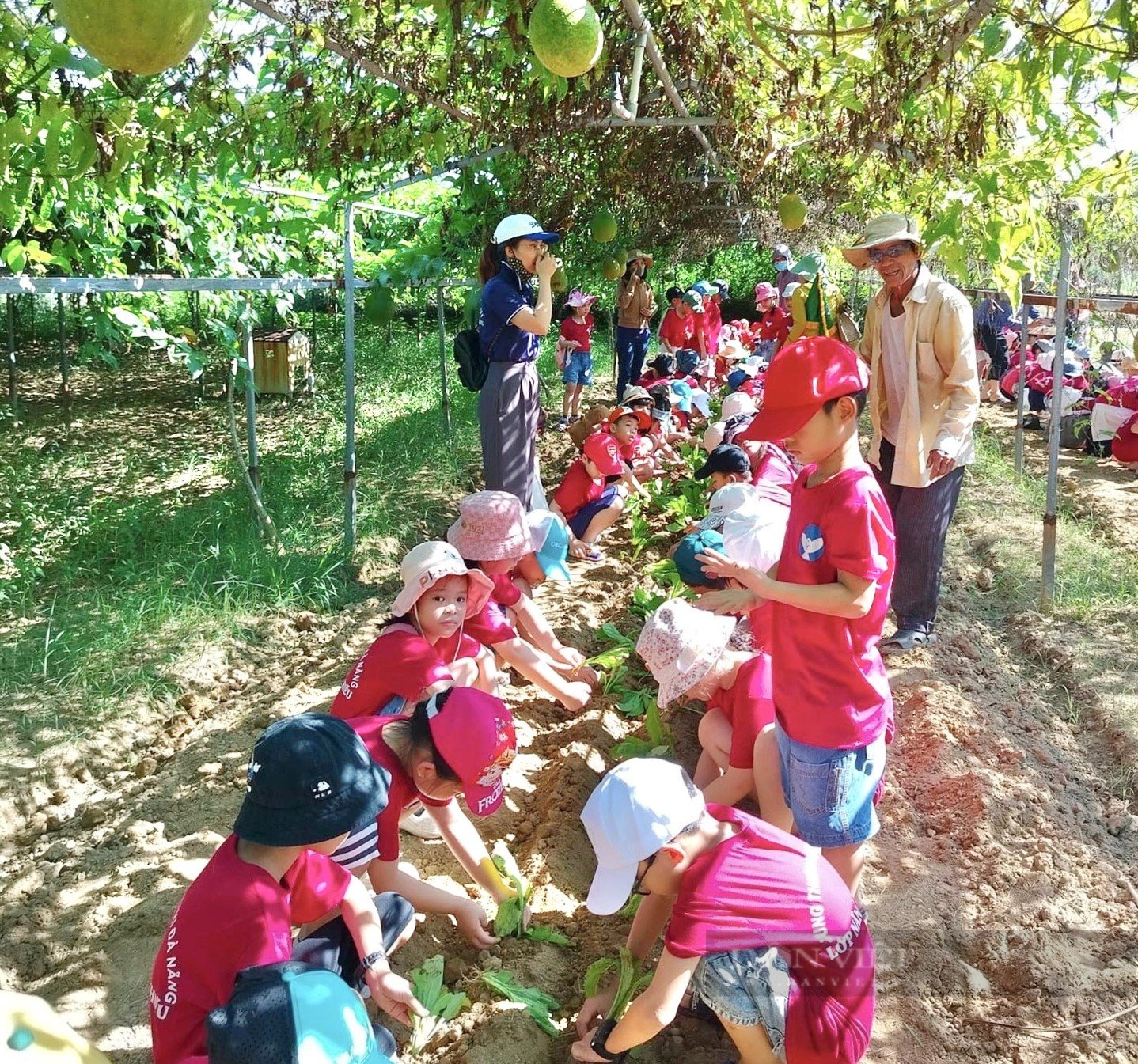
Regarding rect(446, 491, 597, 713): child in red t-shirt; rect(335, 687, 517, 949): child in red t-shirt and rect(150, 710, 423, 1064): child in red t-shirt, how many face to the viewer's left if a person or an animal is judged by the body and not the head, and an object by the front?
0

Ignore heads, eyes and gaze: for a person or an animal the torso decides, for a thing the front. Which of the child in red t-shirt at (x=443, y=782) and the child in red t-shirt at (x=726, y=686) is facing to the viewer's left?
the child in red t-shirt at (x=726, y=686)

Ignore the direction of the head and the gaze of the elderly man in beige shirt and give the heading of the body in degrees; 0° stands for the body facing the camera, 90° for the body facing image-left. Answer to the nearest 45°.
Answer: approximately 45°

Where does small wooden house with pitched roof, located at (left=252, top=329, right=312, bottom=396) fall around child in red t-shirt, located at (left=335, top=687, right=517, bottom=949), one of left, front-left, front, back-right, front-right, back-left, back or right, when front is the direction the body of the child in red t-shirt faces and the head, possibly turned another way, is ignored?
left

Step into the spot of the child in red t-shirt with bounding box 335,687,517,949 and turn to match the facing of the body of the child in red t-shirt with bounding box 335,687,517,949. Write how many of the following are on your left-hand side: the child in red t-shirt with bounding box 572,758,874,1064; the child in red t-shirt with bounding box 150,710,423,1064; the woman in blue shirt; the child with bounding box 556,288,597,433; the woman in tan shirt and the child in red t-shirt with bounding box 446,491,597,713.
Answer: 4

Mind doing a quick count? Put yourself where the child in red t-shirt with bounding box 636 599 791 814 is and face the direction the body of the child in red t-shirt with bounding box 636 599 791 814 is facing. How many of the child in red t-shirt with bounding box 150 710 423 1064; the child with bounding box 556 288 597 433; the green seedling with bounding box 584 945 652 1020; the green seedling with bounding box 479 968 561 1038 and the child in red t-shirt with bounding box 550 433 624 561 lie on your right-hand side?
2

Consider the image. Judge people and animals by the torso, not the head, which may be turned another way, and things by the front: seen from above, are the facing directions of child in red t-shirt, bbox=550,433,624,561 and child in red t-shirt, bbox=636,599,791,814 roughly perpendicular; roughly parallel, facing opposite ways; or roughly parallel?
roughly parallel, facing opposite ways

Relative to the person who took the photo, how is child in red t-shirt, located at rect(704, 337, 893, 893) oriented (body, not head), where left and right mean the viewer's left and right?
facing the viewer and to the left of the viewer

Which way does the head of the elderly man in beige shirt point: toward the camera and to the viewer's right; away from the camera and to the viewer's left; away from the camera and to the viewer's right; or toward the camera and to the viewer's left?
toward the camera and to the viewer's left

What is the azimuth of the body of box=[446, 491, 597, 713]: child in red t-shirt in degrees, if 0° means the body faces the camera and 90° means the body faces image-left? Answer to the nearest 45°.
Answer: approximately 315°

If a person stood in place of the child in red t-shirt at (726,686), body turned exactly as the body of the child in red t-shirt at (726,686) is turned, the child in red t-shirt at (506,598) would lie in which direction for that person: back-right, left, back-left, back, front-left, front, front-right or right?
front-right

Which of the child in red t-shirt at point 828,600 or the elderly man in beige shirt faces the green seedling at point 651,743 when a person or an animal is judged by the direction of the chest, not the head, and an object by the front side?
the elderly man in beige shirt

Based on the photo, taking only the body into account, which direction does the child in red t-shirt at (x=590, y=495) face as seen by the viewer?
to the viewer's right
